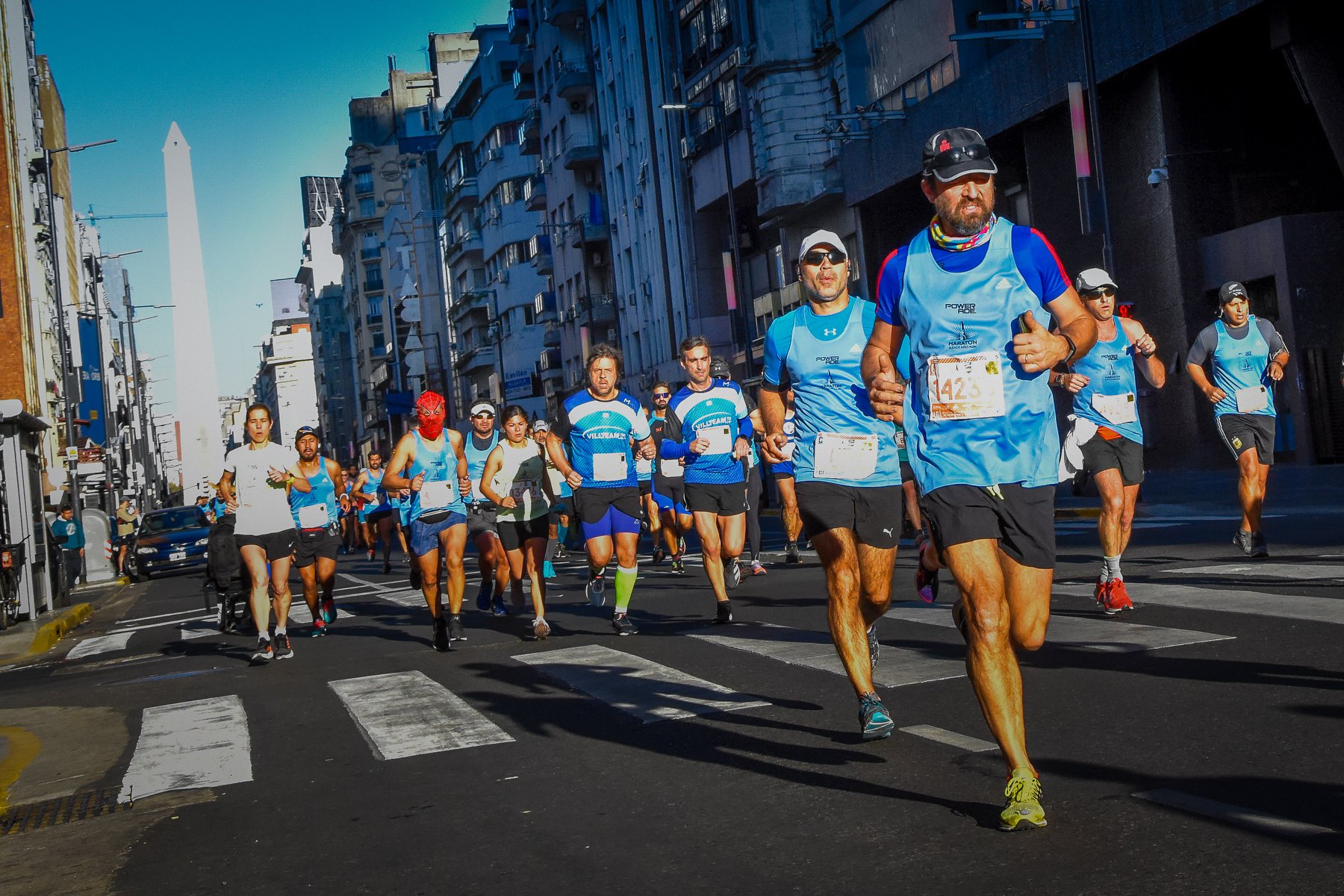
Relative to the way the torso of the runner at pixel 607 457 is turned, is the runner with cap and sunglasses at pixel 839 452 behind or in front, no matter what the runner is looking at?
in front

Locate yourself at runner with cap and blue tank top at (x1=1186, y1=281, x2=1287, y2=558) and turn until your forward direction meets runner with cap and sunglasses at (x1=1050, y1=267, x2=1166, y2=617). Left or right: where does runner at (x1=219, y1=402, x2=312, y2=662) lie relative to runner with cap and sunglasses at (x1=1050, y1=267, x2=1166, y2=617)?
right
